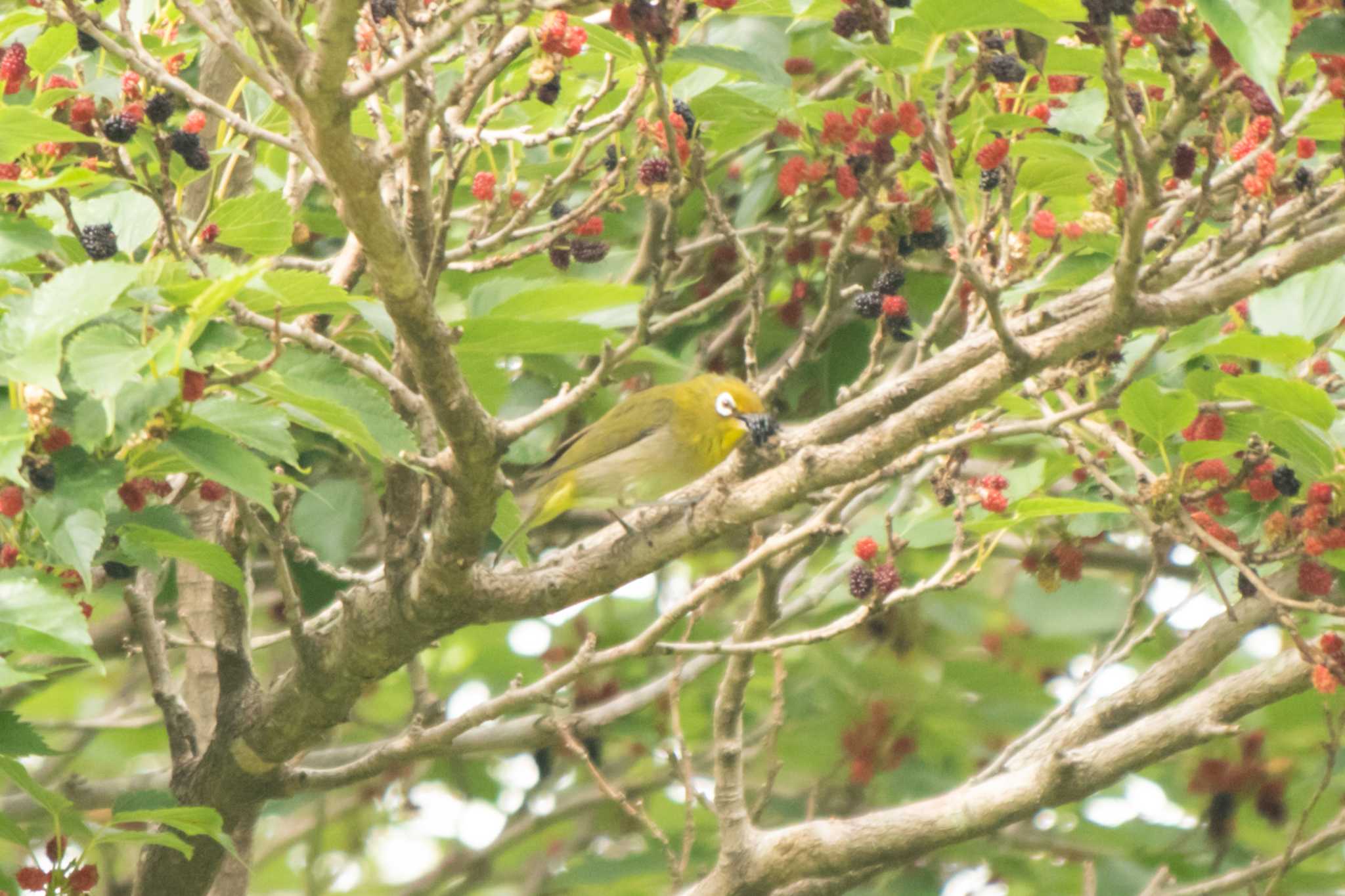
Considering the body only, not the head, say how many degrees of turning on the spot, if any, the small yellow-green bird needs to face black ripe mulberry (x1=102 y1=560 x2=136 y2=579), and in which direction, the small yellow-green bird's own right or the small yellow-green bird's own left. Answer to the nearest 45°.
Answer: approximately 135° to the small yellow-green bird's own right

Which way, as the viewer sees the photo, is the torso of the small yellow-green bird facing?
to the viewer's right

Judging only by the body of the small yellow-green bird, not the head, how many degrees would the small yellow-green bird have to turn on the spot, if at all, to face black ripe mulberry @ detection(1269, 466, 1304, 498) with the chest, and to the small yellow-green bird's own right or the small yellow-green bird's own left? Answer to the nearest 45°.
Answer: approximately 45° to the small yellow-green bird's own right
